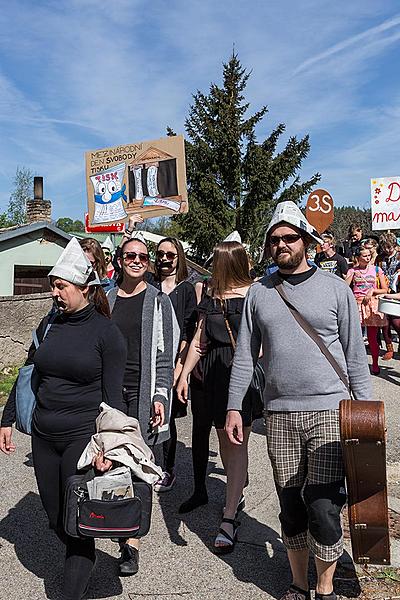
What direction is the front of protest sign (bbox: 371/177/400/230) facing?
toward the camera

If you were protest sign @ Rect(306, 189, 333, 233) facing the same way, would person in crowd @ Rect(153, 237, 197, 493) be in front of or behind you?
in front

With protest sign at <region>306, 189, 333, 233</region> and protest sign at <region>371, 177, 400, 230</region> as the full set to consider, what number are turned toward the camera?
2

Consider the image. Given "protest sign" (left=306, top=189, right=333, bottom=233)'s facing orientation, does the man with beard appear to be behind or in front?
in front

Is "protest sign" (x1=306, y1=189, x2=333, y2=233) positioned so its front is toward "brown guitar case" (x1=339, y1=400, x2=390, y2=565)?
yes

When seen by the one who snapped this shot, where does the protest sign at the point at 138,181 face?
facing the viewer

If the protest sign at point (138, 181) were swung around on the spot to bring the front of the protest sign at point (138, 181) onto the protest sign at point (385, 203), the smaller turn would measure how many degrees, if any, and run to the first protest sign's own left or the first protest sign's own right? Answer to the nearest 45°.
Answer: approximately 135° to the first protest sign's own left

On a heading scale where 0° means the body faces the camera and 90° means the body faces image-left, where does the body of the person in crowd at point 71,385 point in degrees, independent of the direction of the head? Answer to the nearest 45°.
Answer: approximately 45°

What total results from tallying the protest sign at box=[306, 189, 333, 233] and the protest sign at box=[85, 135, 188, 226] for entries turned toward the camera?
2

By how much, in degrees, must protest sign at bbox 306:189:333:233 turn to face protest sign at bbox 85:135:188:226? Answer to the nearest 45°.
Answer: approximately 45° to its right
